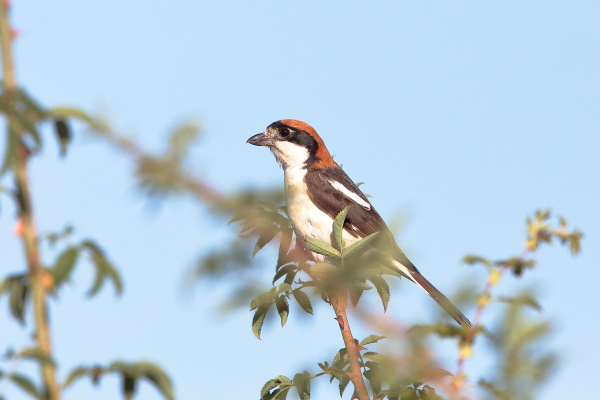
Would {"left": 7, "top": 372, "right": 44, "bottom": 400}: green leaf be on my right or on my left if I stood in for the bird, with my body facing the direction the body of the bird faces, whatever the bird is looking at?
on my left

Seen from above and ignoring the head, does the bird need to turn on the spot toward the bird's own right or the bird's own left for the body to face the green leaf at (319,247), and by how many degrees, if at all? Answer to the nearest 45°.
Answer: approximately 90° to the bird's own left

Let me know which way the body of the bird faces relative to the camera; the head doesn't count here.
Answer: to the viewer's left
